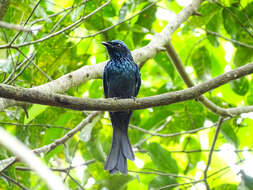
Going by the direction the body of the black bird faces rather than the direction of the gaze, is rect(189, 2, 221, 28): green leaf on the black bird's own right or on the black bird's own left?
on the black bird's own left

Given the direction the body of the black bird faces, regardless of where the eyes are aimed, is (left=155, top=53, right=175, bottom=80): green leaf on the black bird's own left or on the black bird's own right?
on the black bird's own left

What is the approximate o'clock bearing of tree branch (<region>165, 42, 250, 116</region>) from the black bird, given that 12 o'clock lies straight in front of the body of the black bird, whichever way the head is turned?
The tree branch is roughly at 9 o'clock from the black bird.

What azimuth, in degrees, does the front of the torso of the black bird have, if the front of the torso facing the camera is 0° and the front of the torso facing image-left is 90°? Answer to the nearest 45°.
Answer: approximately 0°

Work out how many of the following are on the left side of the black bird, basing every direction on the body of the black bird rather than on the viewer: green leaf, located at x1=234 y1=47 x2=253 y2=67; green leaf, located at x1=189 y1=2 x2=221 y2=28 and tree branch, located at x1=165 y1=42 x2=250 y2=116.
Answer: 3

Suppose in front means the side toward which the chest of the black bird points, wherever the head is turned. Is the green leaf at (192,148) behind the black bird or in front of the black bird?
behind

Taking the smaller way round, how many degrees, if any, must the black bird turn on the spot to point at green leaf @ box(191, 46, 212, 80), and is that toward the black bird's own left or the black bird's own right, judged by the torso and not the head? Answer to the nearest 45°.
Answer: approximately 135° to the black bird's own left

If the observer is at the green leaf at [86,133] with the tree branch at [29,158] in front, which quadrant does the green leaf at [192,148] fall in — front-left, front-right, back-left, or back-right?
back-left

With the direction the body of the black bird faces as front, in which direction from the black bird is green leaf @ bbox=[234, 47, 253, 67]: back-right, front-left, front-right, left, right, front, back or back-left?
left
